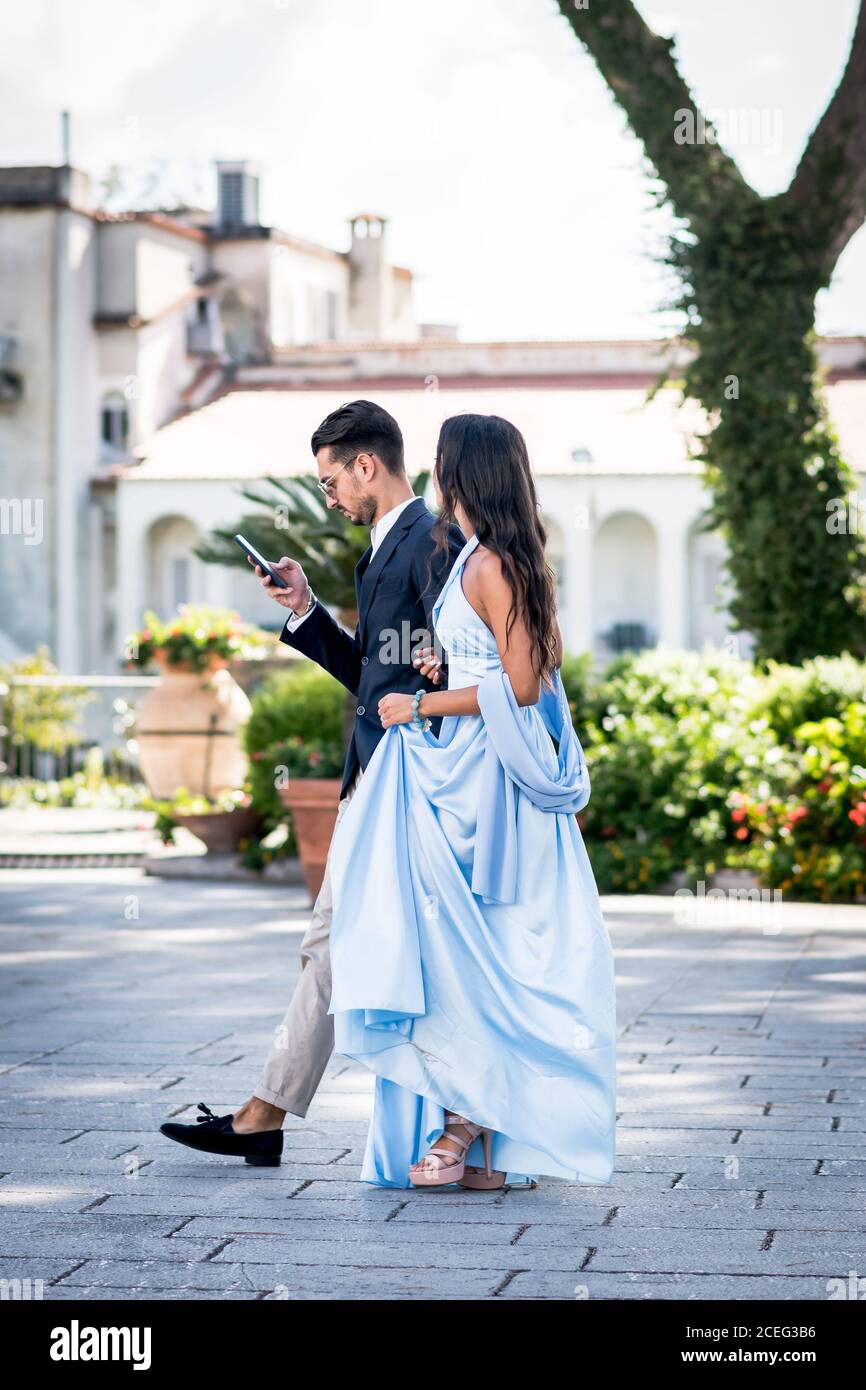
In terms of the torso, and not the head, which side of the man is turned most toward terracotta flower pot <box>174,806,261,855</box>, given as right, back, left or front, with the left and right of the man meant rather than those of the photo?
right

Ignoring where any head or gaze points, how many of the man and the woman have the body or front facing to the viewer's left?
2

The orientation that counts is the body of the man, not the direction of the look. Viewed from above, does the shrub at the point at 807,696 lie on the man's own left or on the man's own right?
on the man's own right

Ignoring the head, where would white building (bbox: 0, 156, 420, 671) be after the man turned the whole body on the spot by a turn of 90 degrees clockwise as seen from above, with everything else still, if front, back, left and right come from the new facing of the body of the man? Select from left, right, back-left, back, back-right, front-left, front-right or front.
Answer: front

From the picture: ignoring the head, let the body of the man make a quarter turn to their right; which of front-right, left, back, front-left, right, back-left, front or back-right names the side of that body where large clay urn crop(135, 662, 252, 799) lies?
front

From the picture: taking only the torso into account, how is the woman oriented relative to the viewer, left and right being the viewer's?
facing to the left of the viewer

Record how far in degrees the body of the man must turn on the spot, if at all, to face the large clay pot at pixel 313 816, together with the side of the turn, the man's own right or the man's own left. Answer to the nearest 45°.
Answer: approximately 90° to the man's own right

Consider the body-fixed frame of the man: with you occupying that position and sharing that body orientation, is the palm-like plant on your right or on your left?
on your right

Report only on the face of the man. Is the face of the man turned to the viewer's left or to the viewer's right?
to the viewer's left

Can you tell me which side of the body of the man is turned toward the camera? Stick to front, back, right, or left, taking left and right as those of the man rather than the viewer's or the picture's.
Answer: left

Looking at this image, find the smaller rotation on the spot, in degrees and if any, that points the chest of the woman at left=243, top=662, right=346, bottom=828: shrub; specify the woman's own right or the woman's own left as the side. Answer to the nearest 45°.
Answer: approximately 90° to the woman's own right

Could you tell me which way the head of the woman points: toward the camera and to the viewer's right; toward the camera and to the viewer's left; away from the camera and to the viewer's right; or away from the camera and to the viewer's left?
away from the camera and to the viewer's left
